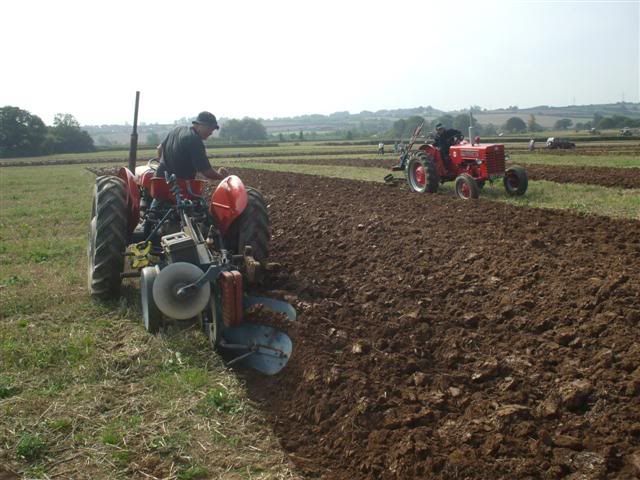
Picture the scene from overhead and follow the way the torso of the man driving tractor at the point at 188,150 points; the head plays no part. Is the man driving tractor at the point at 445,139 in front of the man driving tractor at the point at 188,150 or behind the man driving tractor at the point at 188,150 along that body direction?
in front

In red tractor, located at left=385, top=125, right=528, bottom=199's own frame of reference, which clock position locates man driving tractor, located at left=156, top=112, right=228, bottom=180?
The man driving tractor is roughly at 2 o'clock from the red tractor.

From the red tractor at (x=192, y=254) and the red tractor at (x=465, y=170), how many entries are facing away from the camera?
1

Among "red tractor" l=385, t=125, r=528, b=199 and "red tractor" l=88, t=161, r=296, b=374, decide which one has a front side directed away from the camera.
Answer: "red tractor" l=88, t=161, r=296, b=374

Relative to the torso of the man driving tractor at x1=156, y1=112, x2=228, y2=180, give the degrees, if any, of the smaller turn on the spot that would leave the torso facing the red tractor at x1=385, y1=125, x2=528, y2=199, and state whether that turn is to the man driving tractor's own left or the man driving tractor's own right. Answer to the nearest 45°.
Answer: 0° — they already face it

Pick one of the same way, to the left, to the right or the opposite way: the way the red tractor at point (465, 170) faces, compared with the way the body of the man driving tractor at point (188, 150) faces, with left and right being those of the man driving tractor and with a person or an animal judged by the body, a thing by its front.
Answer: to the right

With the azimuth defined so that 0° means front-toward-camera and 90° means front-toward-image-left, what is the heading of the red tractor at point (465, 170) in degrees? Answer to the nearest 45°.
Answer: approximately 315°

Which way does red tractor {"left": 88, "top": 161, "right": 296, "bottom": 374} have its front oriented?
away from the camera

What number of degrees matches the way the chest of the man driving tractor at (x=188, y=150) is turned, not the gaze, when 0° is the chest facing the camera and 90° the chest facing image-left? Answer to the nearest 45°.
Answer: approximately 225°
